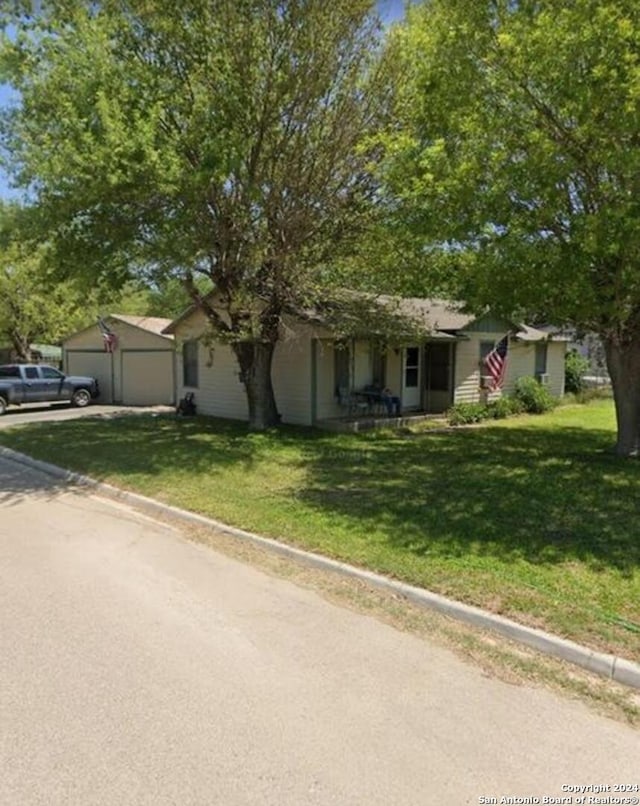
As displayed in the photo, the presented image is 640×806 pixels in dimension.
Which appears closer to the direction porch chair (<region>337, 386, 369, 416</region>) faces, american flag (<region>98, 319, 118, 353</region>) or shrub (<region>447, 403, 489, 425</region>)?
the shrub

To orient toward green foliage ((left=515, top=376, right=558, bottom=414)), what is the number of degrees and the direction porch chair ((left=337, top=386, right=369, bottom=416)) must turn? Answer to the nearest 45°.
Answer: approximately 90° to its left

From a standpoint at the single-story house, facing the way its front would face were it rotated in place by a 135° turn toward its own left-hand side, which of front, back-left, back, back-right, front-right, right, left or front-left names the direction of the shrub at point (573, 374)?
front-right

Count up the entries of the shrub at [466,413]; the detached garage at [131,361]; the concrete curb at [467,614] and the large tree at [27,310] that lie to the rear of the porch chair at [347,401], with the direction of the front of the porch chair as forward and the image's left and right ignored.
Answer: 2

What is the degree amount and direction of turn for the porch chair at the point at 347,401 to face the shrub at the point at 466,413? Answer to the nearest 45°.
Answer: approximately 45° to its left

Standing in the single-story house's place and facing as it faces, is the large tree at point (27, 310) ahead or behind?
behind

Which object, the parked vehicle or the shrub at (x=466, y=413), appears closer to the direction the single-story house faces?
the shrub

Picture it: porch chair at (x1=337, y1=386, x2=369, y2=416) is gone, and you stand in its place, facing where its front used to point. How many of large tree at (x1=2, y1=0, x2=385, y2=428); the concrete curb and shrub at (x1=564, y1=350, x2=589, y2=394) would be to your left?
1

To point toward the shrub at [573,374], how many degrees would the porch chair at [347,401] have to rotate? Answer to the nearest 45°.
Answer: approximately 90° to its left

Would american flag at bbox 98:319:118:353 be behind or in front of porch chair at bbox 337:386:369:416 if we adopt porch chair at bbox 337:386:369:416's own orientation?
behind

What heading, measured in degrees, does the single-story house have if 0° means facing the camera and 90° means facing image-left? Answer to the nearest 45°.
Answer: approximately 315°

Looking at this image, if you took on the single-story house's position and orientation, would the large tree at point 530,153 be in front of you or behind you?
in front

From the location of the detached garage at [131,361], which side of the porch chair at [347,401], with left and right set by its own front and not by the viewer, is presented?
back
